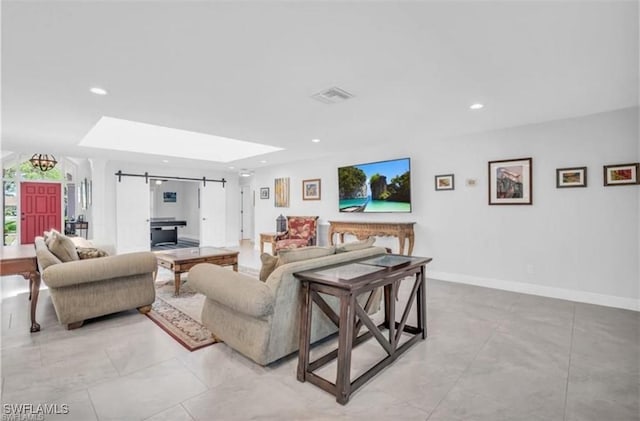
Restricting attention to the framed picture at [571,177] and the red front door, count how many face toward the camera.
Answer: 2

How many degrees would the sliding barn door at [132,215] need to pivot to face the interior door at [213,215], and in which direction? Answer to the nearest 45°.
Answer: approximately 90° to its left

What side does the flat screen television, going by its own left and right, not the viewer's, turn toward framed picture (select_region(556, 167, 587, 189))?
left

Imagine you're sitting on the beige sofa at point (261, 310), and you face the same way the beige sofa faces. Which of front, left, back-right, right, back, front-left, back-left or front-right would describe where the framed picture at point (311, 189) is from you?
front-right

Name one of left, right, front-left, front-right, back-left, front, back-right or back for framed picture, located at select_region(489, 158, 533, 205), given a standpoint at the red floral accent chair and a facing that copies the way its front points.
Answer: left

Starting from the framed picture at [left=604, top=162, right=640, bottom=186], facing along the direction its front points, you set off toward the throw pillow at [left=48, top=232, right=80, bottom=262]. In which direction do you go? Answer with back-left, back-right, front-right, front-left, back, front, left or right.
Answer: front-right

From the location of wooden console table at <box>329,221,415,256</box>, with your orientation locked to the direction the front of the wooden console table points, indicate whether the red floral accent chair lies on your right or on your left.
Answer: on your right

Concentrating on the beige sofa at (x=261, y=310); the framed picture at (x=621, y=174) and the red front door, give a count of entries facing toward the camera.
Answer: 2

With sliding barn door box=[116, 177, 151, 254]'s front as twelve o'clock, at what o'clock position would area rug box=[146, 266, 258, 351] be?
The area rug is roughly at 12 o'clock from the sliding barn door.

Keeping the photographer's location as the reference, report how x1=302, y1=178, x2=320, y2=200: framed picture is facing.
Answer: facing the viewer and to the left of the viewer

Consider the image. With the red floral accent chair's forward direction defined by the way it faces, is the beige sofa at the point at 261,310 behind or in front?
in front

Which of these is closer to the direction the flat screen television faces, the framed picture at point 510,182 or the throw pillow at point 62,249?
the throw pillow

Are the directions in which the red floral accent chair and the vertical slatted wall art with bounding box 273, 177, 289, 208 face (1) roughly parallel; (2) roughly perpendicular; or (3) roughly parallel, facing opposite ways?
roughly parallel

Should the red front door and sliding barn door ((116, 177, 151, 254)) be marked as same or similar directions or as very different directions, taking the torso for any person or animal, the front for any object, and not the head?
same or similar directions

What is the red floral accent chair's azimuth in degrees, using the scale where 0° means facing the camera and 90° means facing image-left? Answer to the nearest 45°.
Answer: approximately 45°

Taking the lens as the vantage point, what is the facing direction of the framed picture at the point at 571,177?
facing the viewer

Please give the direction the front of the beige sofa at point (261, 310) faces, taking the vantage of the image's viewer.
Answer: facing away from the viewer and to the left of the viewer

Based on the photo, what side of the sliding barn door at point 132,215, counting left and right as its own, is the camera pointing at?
front
